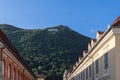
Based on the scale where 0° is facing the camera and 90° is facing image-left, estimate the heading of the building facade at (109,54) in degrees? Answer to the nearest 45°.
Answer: approximately 90°
